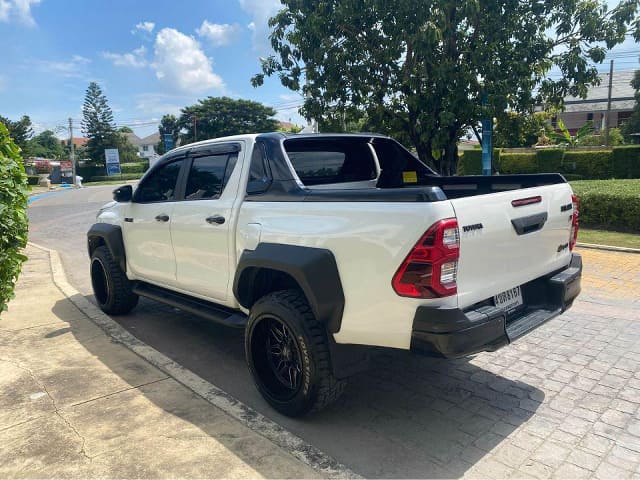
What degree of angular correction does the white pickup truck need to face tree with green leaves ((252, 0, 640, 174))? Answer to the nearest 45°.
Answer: approximately 45° to its right

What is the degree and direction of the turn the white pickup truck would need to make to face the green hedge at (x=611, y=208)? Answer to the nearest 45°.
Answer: approximately 90° to its right

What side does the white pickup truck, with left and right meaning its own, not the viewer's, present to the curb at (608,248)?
right

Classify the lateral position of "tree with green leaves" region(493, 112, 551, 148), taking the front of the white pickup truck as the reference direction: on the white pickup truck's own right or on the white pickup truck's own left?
on the white pickup truck's own right

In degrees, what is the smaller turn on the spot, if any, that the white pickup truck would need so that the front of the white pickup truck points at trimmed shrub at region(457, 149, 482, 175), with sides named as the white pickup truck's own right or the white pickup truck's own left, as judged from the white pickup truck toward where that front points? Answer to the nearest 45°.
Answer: approximately 45° to the white pickup truck's own right

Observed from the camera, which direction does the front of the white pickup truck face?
facing away from the viewer and to the left of the viewer

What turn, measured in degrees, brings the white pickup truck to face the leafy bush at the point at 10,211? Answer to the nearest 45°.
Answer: approximately 45° to its left

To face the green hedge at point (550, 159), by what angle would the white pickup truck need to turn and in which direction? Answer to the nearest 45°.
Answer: approximately 90° to its right
